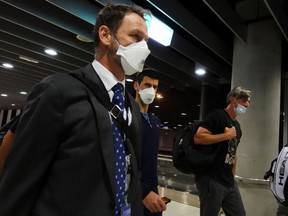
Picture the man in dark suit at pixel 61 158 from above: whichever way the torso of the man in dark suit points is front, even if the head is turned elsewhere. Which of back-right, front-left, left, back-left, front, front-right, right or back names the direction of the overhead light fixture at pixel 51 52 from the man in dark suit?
back-left

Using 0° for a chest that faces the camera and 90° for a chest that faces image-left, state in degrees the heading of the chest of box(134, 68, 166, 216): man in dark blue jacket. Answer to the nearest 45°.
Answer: approximately 315°

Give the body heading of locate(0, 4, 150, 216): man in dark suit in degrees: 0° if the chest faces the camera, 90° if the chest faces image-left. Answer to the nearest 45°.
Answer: approximately 315°

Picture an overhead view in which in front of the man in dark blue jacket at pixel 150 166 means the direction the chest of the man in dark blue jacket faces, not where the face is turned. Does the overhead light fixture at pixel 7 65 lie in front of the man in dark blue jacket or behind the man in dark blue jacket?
behind

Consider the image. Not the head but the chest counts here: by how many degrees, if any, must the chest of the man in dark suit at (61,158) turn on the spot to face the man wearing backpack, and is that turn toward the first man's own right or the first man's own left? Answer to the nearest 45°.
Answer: approximately 90° to the first man's own left

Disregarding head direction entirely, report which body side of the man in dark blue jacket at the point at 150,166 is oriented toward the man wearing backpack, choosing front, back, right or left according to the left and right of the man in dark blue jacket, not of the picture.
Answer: left

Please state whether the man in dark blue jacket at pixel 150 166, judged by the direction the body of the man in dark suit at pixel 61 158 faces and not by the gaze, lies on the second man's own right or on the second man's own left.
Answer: on the second man's own left
